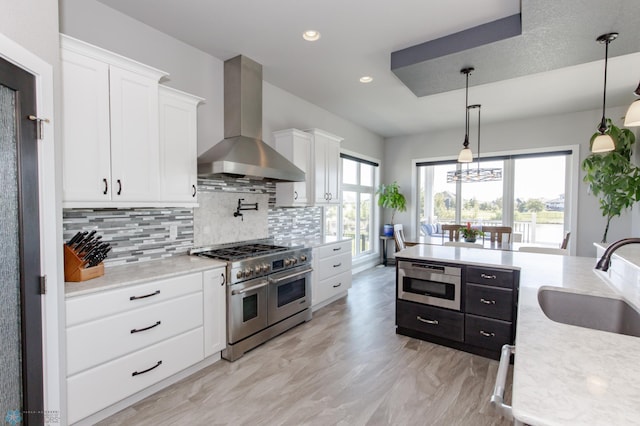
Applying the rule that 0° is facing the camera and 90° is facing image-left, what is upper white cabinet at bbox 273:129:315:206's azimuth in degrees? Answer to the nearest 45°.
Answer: approximately 315°

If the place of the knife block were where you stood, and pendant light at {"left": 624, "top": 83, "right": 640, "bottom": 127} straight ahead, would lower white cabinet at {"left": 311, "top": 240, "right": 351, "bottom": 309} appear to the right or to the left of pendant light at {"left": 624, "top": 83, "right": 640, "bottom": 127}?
left

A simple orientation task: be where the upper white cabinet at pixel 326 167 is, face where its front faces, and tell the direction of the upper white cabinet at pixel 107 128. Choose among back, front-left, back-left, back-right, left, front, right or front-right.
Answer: right

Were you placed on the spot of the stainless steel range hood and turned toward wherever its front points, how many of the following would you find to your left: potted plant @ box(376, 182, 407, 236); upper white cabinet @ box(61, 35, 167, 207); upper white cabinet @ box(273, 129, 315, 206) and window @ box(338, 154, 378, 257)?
3

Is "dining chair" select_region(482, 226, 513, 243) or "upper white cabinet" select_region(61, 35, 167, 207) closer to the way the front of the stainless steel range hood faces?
the dining chair

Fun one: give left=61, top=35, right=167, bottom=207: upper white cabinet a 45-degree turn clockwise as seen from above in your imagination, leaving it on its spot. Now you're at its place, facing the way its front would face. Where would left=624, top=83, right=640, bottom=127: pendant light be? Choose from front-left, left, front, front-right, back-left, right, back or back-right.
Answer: front-left

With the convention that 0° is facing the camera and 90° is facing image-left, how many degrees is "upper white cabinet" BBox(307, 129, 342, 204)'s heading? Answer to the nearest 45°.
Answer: approximately 315°

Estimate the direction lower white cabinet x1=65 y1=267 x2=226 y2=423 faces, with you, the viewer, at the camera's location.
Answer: facing the viewer and to the right of the viewer

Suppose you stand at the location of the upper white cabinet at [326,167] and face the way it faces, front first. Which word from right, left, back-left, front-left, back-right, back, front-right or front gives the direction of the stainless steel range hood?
right

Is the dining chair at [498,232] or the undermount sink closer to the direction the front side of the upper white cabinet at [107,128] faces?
the undermount sink
